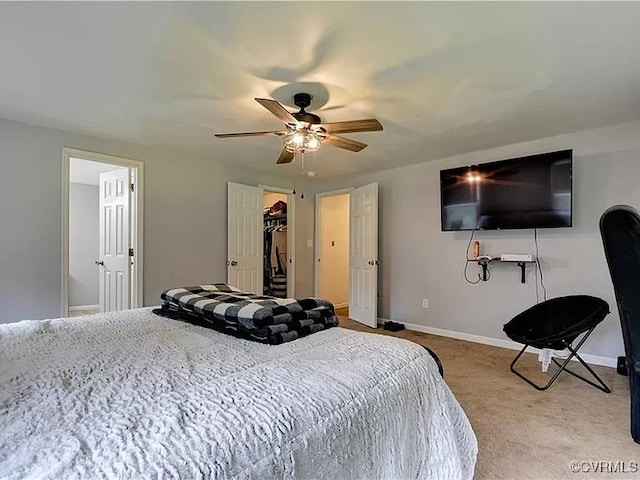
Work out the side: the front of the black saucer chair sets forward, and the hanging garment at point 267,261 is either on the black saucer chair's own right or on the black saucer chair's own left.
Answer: on the black saucer chair's own right

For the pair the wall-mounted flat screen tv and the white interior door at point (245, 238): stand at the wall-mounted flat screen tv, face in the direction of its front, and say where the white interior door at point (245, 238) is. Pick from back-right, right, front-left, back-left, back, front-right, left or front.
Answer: front-right

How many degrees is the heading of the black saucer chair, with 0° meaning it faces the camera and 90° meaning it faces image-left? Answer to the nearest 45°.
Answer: approximately 45°

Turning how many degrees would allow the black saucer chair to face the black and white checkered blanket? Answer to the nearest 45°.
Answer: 0° — it already faces it

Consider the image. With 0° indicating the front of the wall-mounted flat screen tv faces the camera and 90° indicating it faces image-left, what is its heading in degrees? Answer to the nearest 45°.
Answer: approximately 45°

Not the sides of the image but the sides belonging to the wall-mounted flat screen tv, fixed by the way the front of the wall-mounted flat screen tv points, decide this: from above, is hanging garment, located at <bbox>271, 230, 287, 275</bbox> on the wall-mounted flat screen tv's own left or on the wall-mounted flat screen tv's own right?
on the wall-mounted flat screen tv's own right

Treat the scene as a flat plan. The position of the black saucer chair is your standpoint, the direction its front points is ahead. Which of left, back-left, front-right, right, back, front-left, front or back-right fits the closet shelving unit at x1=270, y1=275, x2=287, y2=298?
front-right

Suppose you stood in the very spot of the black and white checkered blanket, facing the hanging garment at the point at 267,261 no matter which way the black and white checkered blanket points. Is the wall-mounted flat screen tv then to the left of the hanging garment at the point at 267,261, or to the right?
right

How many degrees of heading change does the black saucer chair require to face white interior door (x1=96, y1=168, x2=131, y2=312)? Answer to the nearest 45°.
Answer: approximately 45° to its right
